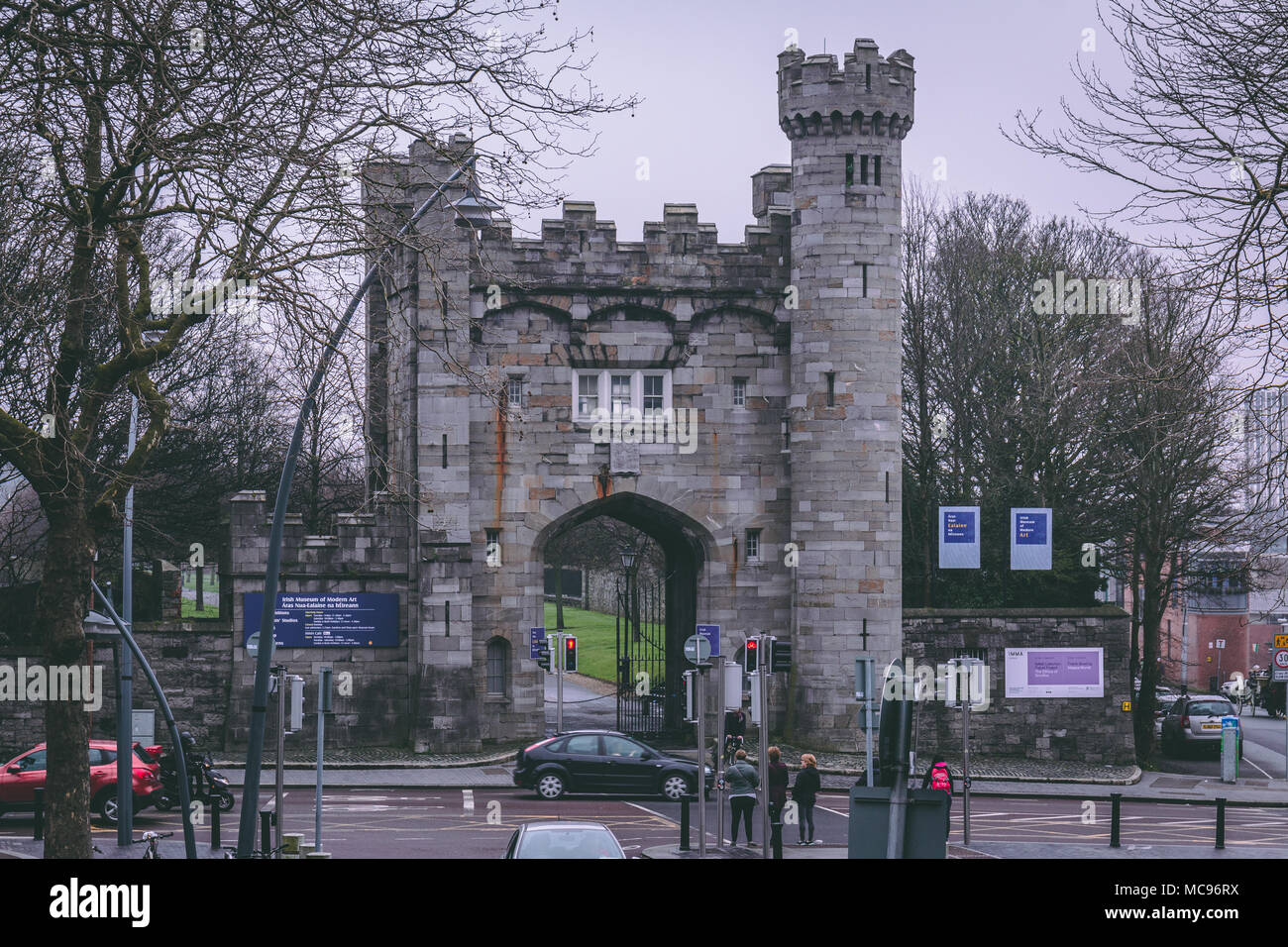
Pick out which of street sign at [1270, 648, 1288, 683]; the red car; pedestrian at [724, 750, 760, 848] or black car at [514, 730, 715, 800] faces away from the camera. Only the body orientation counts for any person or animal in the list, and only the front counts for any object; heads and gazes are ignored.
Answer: the pedestrian

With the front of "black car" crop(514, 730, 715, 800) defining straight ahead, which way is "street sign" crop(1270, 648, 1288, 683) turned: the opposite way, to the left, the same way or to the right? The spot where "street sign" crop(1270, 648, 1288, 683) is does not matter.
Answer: to the right

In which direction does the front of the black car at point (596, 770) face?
to the viewer's right

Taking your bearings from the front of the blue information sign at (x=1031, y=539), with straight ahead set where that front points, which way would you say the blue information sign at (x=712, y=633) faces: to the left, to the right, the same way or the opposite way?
the same way

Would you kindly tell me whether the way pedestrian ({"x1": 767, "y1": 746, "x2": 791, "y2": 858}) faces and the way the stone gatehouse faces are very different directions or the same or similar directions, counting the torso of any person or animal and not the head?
very different directions

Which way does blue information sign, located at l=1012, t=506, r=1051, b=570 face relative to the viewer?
toward the camera

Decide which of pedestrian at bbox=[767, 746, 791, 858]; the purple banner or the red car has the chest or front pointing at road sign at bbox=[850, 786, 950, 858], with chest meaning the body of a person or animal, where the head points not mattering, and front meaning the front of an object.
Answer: the purple banner

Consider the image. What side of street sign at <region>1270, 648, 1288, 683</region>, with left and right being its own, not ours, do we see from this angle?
front

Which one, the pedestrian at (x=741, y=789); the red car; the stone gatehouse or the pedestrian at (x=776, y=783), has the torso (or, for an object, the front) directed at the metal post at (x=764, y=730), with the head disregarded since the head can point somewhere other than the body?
the stone gatehouse

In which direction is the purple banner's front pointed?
toward the camera

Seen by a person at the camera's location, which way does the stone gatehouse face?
facing the viewer

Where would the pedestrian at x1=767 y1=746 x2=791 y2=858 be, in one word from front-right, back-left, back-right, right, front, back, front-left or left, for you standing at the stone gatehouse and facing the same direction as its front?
front

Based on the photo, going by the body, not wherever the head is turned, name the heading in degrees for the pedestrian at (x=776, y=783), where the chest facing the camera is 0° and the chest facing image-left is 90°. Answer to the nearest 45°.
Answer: approximately 180°

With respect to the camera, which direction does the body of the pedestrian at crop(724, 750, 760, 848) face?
away from the camera

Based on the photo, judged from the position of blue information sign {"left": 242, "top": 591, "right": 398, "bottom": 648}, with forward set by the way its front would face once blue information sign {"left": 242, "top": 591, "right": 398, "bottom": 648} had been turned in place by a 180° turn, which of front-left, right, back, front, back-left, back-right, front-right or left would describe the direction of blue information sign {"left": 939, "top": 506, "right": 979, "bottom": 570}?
right

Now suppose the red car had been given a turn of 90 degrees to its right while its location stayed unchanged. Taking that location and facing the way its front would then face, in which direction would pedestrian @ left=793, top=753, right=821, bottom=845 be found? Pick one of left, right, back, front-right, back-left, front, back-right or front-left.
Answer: back-right
